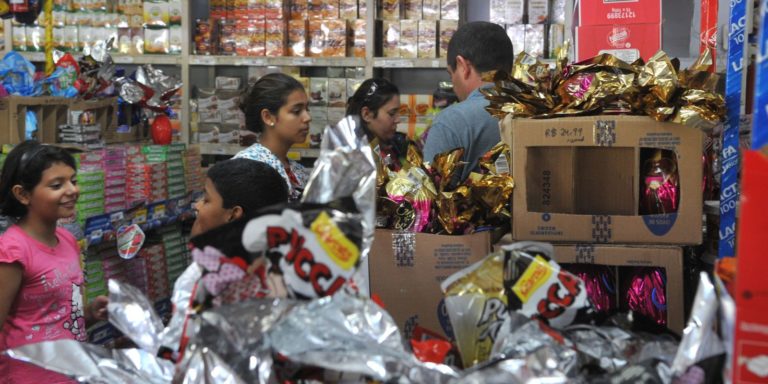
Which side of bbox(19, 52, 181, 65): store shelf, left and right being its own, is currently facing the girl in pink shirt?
front

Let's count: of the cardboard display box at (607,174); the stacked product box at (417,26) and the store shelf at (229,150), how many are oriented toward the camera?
3

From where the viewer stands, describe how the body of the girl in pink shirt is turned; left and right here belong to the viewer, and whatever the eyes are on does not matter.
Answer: facing the viewer and to the right of the viewer

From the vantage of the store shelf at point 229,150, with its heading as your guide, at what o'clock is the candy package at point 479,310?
The candy package is roughly at 12 o'clock from the store shelf.

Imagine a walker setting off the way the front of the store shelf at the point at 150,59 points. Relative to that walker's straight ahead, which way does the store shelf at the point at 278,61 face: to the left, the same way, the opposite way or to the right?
the same way

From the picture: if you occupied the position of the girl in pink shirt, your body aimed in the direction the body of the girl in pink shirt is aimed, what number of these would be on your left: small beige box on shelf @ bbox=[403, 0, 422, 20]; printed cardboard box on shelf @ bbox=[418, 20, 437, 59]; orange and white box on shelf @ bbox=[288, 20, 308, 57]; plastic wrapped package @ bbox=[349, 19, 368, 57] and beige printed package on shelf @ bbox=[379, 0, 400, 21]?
5

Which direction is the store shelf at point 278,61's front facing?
toward the camera

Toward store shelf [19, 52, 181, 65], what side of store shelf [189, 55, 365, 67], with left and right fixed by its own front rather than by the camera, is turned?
right

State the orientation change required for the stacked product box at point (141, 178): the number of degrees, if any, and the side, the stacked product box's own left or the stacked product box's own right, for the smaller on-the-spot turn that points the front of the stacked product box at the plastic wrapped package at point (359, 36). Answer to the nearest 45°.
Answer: approximately 90° to the stacked product box's own left

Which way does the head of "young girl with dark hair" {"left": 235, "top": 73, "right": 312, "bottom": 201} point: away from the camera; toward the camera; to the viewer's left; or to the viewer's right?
to the viewer's right

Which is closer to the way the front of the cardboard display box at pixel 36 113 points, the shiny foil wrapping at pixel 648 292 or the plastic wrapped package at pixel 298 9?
the shiny foil wrapping

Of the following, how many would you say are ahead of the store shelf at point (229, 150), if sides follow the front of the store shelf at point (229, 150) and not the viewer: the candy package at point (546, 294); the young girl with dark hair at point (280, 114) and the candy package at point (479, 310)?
3

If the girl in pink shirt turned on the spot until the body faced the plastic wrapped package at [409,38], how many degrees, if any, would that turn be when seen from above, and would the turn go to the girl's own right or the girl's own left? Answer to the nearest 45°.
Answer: approximately 90° to the girl's own left

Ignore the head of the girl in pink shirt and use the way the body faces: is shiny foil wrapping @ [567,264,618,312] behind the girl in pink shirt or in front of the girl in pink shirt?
in front

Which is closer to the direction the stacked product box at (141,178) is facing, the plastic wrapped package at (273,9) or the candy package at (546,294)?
the candy package

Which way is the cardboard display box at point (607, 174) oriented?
toward the camera
